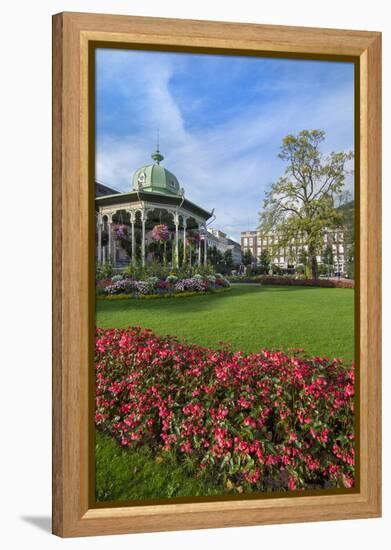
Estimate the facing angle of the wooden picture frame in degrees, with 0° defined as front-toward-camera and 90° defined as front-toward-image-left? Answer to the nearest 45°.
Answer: approximately 315°
